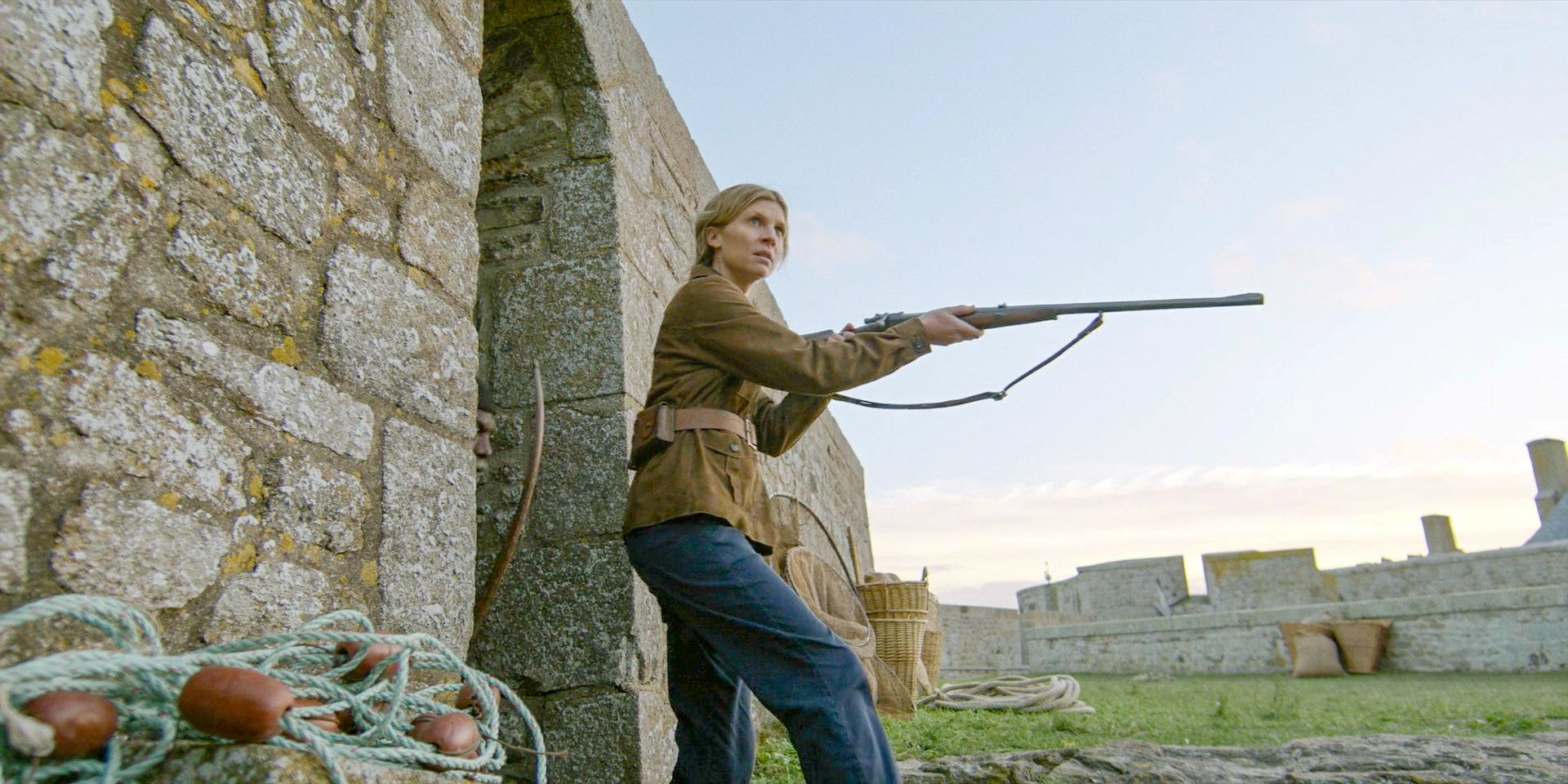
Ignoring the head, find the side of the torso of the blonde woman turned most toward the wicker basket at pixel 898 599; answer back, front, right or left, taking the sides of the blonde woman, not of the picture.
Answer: left

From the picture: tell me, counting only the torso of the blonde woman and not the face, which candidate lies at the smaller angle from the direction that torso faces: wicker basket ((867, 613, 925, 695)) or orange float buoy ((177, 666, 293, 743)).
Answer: the wicker basket

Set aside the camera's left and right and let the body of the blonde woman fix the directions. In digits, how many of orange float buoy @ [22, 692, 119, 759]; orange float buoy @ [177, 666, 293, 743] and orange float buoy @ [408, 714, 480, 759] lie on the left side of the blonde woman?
0

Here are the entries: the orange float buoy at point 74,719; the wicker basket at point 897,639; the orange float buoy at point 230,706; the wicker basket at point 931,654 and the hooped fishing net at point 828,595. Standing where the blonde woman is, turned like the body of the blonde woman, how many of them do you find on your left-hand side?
3

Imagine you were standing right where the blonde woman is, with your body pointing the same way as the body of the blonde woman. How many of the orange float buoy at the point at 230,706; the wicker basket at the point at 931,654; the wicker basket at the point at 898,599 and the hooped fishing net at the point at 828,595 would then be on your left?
3

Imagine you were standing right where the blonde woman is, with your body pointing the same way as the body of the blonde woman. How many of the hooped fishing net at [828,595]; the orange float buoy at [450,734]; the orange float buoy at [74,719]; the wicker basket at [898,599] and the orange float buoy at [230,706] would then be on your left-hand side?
2

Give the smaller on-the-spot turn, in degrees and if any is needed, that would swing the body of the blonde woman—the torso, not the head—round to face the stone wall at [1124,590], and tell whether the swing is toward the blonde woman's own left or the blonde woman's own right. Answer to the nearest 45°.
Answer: approximately 90° to the blonde woman's own left

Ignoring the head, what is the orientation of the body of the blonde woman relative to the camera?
to the viewer's right

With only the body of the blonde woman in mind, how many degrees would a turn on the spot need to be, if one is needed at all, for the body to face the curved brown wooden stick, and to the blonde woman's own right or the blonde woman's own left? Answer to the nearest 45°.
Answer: approximately 180°

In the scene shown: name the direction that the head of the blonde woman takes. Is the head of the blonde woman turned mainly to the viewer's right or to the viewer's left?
to the viewer's right

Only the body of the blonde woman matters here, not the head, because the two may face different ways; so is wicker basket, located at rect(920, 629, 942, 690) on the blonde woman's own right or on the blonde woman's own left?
on the blonde woman's own left

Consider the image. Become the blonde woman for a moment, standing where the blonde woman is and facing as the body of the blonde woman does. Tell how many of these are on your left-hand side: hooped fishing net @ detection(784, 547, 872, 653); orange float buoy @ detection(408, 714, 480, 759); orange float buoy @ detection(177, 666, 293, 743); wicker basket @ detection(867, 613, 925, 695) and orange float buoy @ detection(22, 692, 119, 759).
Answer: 2

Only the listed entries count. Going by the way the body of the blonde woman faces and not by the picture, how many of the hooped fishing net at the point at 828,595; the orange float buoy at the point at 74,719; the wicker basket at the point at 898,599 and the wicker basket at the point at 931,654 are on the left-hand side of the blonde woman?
3

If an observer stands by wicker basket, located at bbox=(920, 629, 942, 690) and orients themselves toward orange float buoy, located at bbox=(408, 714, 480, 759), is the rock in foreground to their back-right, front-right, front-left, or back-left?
front-left

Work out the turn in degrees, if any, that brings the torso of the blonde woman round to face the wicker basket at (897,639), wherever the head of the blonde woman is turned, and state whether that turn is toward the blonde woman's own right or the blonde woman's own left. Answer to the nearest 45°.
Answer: approximately 90° to the blonde woman's own left
